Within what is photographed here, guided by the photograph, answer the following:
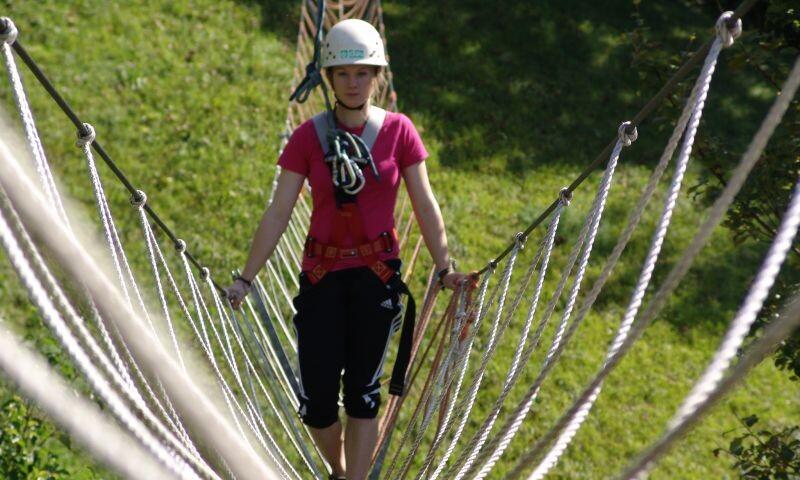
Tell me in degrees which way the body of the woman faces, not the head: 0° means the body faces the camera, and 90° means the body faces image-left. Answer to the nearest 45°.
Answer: approximately 0°
